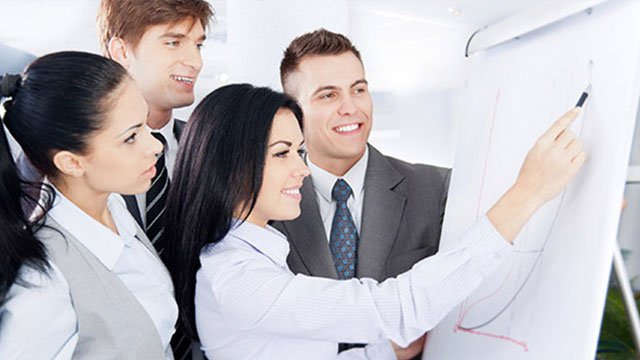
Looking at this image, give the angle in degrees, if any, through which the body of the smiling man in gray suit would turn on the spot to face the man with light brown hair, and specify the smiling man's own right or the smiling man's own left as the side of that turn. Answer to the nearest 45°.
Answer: approximately 90° to the smiling man's own right

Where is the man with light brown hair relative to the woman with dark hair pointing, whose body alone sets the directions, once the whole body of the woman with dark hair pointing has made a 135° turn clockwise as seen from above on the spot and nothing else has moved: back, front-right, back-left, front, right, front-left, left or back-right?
right

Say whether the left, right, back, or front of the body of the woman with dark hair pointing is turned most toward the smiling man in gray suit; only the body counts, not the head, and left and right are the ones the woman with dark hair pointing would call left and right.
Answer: left

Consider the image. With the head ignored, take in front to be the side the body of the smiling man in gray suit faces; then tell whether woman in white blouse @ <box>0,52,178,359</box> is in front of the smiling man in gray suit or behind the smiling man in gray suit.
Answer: in front

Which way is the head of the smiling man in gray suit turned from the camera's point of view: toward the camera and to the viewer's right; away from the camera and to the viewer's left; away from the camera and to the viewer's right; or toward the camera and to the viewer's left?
toward the camera and to the viewer's right

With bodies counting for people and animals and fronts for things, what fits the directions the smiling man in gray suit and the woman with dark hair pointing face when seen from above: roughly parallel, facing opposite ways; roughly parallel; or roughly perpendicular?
roughly perpendicular

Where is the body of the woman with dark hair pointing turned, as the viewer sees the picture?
to the viewer's right

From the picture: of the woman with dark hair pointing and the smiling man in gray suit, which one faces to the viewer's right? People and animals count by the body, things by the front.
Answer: the woman with dark hair pointing

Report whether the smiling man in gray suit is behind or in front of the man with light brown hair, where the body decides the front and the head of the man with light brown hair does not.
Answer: in front

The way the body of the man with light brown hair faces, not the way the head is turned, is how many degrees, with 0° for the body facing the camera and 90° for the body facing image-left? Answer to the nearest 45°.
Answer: approximately 315°
